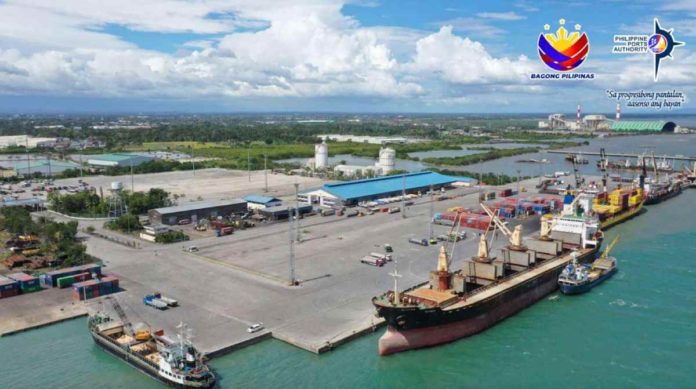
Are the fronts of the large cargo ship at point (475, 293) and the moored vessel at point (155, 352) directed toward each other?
no

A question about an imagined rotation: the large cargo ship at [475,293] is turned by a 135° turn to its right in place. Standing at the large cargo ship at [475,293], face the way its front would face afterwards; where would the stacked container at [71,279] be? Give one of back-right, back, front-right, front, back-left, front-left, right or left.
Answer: left

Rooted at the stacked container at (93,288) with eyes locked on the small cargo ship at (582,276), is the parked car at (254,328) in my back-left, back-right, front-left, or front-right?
front-right

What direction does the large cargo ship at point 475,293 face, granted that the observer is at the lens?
facing the viewer and to the left of the viewer

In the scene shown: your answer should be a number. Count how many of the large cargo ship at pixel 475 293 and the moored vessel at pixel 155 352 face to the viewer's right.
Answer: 0

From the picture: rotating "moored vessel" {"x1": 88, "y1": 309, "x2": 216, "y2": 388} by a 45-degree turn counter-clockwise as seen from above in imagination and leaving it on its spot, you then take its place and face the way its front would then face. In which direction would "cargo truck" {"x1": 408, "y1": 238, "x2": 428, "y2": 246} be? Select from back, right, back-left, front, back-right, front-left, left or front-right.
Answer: back-right

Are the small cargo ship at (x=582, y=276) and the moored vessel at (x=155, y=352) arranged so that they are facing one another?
no

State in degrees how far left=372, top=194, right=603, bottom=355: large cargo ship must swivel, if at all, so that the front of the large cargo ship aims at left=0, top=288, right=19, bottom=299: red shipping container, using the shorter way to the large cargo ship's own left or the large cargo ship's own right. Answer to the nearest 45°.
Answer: approximately 45° to the large cargo ship's own right

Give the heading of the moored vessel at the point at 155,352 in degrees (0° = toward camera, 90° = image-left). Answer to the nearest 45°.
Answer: approximately 135°

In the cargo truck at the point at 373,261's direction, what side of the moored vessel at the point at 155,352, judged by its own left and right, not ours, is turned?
right
